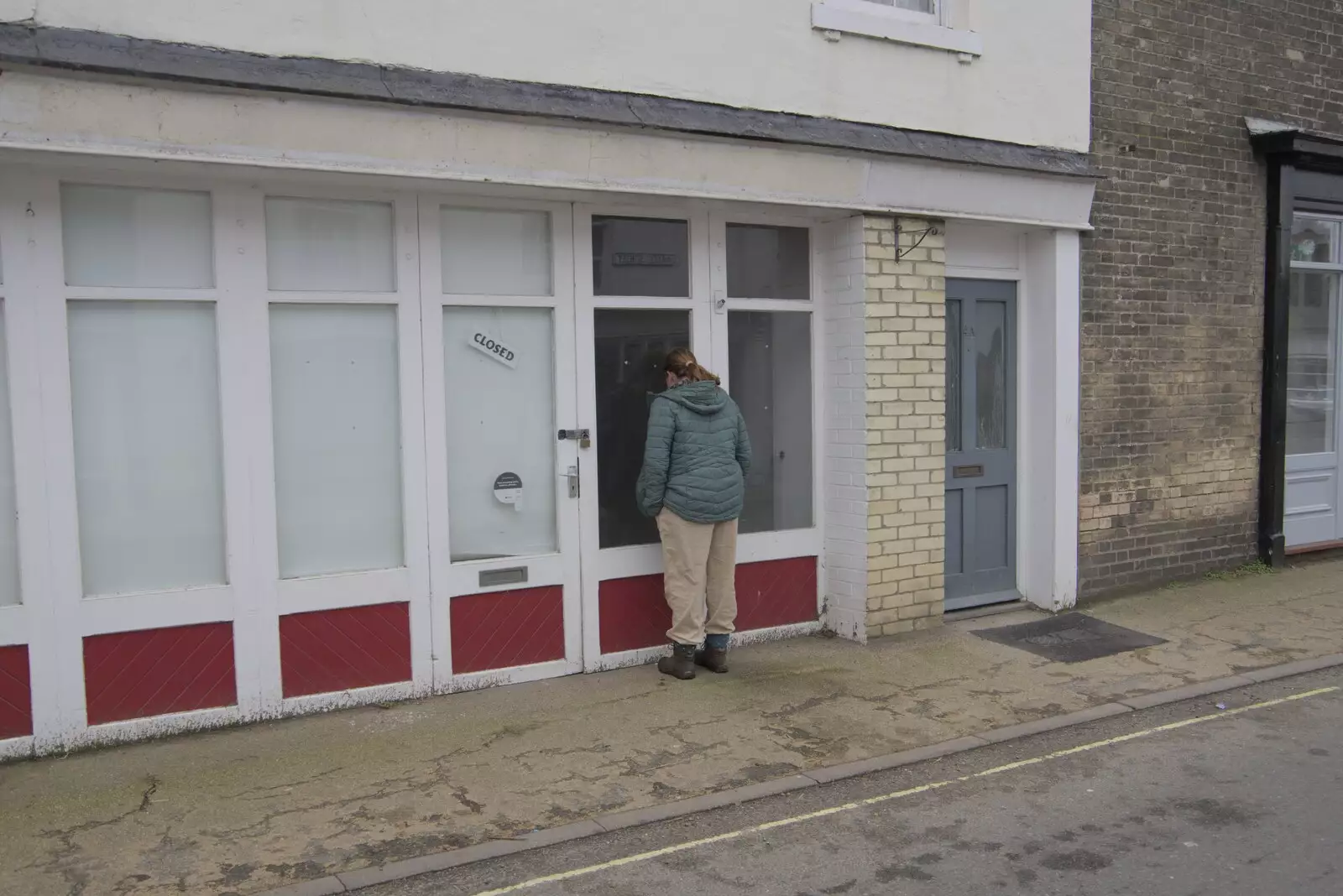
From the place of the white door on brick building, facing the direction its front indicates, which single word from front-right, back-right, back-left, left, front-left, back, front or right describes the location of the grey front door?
right

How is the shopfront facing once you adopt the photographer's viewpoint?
facing the viewer and to the right of the viewer

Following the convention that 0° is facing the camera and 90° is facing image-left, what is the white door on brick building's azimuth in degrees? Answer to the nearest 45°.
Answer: approximately 315°

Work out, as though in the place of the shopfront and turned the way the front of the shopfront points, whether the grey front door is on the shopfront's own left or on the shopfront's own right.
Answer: on the shopfront's own left

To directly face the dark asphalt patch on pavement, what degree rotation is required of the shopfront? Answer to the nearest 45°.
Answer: approximately 45° to its left

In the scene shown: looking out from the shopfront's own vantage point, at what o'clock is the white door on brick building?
The white door on brick building is roughly at 10 o'clock from the shopfront.

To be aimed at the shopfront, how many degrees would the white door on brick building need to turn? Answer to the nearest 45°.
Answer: approximately 90° to its right

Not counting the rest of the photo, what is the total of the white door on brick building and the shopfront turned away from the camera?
0

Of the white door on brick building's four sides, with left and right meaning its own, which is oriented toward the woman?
right
